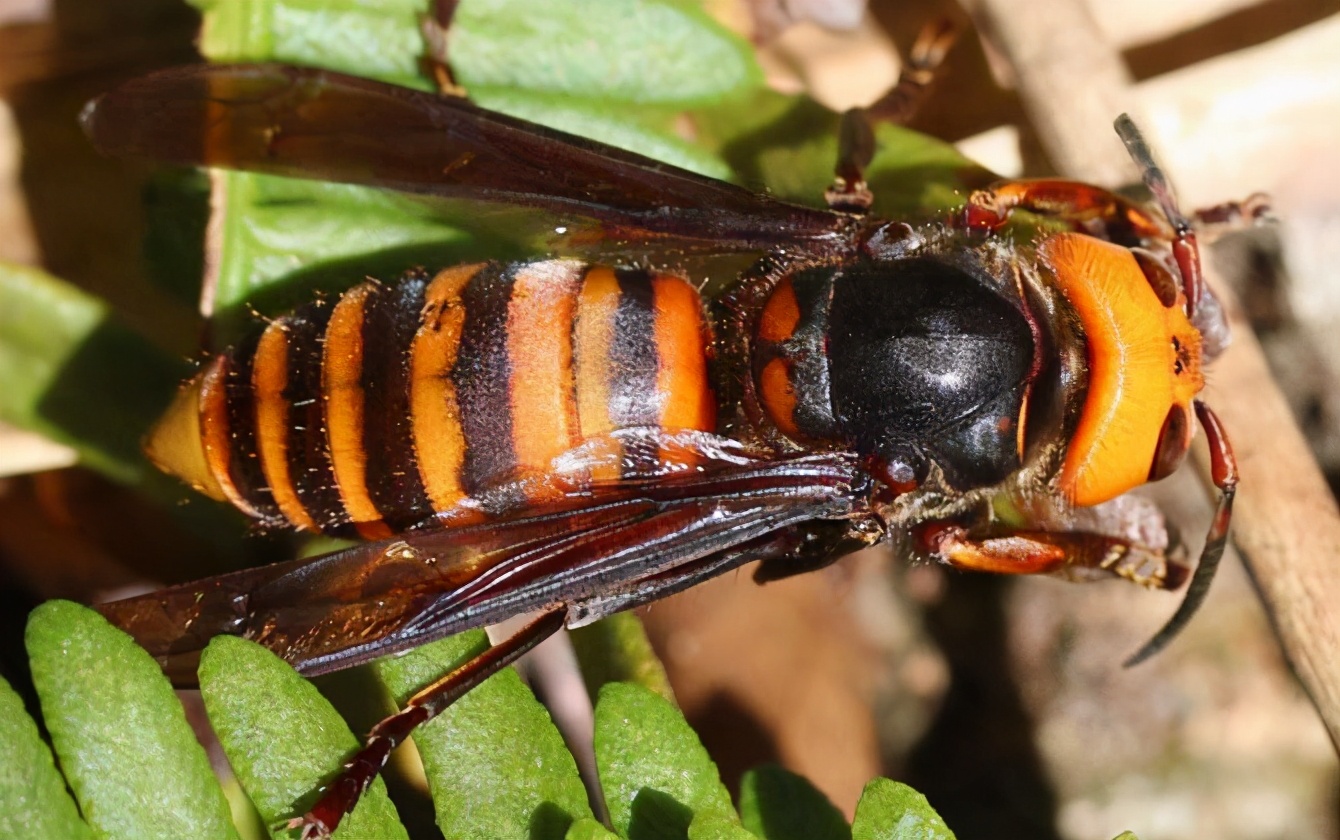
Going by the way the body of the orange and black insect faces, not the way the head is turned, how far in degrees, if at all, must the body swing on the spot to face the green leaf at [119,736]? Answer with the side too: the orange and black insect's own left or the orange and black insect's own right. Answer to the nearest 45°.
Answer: approximately 135° to the orange and black insect's own right

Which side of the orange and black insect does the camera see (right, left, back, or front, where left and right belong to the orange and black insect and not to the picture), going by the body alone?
right

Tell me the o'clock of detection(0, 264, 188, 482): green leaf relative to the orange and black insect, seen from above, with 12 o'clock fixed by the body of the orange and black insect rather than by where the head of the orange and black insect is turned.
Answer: The green leaf is roughly at 7 o'clock from the orange and black insect.
